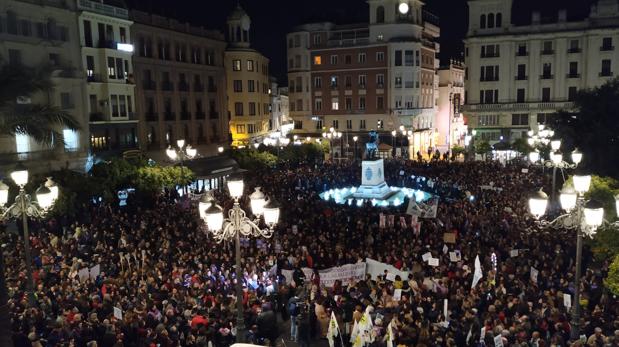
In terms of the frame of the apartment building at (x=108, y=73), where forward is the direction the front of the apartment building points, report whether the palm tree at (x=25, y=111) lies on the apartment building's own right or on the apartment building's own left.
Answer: on the apartment building's own right

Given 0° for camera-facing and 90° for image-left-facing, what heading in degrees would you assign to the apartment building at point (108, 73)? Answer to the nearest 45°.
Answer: approximately 315°

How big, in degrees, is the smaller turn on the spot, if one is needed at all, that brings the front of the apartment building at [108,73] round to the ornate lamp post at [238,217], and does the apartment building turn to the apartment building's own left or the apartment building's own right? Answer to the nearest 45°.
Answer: approximately 45° to the apartment building's own right

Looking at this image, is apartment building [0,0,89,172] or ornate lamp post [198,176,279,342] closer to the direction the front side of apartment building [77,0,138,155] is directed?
the ornate lamp post

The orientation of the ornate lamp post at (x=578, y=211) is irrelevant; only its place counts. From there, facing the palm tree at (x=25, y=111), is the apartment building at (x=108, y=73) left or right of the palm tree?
right

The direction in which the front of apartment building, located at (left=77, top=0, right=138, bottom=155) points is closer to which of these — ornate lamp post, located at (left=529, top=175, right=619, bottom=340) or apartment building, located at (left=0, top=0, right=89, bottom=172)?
the ornate lamp post

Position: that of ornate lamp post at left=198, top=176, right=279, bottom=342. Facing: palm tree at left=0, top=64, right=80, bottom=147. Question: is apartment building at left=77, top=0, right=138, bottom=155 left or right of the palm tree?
right
